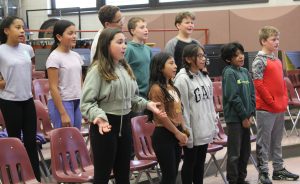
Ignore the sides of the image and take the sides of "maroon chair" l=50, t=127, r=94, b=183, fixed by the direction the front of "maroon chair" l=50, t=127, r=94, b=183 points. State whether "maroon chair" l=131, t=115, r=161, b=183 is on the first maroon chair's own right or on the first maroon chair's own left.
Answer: on the first maroon chair's own left

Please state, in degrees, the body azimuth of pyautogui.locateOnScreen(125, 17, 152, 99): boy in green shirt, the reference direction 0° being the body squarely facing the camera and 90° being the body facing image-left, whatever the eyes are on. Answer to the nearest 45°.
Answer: approximately 315°

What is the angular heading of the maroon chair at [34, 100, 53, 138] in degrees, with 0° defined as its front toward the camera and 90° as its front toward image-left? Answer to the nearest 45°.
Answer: approximately 315°

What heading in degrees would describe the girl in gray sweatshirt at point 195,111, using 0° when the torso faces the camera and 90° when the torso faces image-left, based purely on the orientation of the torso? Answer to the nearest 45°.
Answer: approximately 315°

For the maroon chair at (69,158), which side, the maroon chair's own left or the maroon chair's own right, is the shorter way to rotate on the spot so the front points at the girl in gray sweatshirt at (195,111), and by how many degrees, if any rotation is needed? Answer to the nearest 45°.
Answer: approximately 45° to the maroon chair's own left
